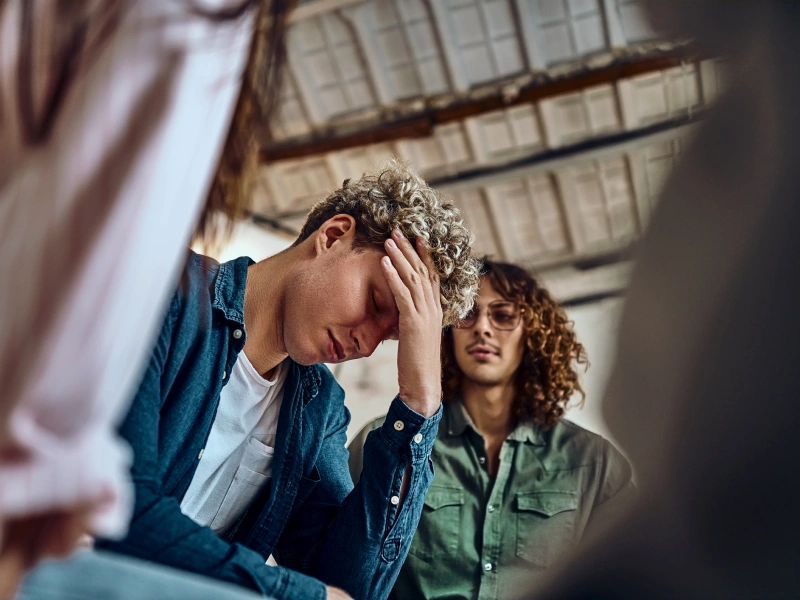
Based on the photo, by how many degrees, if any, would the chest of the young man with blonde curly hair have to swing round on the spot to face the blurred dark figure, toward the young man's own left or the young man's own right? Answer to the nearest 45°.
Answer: approximately 45° to the young man's own left

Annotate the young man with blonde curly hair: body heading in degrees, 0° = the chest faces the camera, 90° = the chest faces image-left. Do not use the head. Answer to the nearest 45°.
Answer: approximately 315°

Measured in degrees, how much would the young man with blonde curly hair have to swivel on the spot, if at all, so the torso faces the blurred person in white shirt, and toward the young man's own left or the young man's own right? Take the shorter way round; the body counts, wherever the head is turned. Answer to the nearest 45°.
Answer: approximately 45° to the young man's own right

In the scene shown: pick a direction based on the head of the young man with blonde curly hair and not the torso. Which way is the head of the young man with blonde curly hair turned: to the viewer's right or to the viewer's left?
to the viewer's right

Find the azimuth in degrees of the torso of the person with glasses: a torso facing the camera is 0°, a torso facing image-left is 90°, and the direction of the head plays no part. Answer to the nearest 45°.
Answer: approximately 0°

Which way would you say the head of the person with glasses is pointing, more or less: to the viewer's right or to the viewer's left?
to the viewer's left
